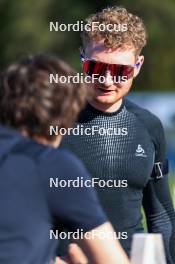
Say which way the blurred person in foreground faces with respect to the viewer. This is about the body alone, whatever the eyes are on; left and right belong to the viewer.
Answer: facing away from the viewer and to the right of the viewer

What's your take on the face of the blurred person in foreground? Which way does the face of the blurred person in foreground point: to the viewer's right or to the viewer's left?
to the viewer's right
